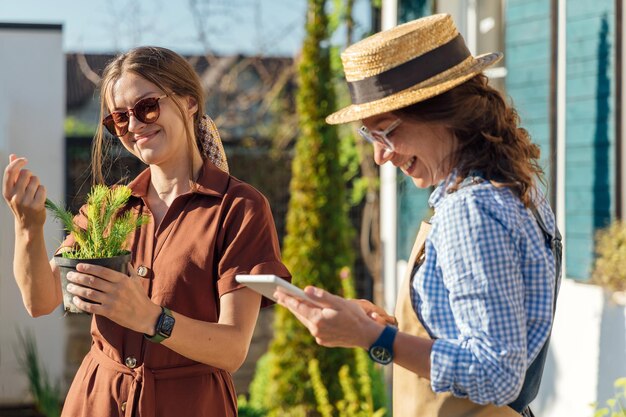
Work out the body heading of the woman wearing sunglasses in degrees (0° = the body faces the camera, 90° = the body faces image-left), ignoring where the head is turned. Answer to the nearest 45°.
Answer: approximately 45°

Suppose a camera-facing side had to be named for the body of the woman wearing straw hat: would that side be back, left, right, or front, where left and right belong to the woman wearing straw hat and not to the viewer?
left

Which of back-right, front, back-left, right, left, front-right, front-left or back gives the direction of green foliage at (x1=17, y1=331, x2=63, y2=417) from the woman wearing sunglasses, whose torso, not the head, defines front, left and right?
back-right
